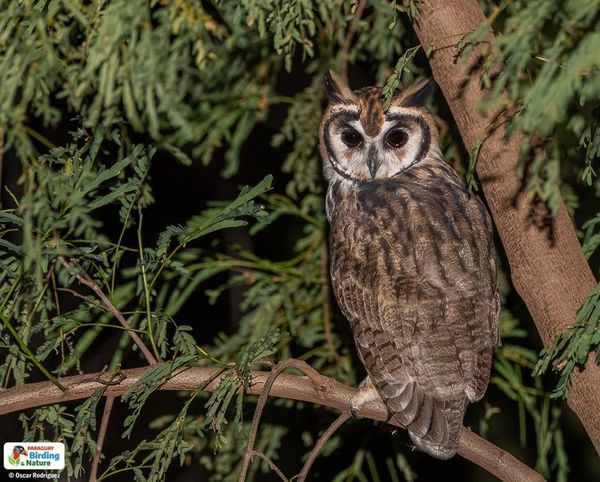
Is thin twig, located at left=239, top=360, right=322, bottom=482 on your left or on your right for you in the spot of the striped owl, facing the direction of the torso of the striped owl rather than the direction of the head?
on your left

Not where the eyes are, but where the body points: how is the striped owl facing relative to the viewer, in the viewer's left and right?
facing away from the viewer and to the left of the viewer
